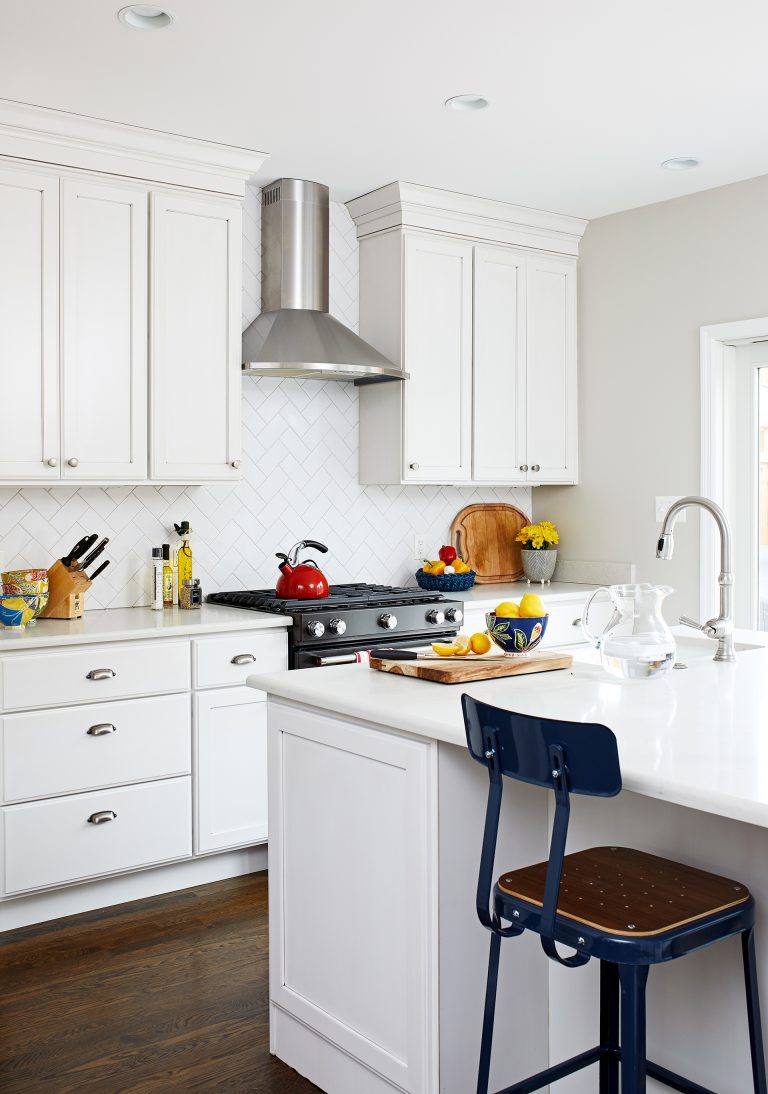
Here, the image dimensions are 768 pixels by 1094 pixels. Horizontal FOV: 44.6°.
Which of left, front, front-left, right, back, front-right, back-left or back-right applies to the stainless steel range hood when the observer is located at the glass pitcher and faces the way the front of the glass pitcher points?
back-left

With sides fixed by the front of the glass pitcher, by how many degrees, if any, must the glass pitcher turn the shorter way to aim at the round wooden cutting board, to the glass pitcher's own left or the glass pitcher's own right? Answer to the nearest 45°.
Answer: approximately 90° to the glass pitcher's own left

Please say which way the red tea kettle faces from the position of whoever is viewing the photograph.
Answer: facing to the left of the viewer

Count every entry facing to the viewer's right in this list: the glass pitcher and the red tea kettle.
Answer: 1

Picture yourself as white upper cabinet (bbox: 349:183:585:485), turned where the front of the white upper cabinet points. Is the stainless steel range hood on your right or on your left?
on your right

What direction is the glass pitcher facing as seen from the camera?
to the viewer's right

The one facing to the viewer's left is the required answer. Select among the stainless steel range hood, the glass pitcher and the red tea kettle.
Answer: the red tea kettle
